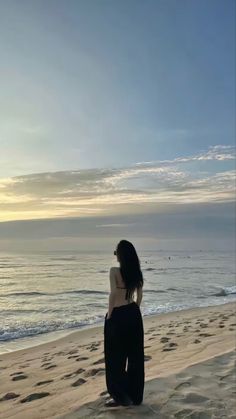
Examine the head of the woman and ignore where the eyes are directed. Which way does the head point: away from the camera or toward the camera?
away from the camera

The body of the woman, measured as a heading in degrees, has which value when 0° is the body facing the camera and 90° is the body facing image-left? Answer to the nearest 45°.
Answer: approximately 135°
